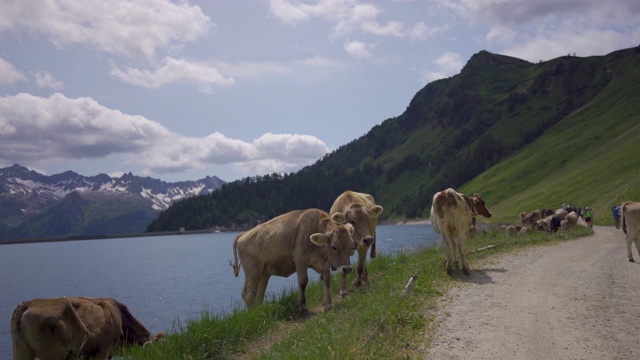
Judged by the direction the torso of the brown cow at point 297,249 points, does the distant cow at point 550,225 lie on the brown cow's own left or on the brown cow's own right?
on the brown cow's own left

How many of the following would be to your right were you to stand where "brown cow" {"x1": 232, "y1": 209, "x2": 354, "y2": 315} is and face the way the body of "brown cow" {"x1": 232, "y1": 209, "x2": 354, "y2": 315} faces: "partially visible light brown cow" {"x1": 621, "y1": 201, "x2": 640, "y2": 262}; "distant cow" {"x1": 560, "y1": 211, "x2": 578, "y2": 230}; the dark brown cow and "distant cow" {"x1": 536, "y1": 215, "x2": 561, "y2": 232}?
1

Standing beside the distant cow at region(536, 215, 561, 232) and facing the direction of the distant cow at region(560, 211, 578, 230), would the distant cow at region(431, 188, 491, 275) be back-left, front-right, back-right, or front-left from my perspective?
back-right

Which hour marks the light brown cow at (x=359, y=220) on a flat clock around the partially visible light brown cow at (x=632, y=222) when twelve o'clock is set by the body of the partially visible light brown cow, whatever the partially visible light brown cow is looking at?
The light brown cow is roughly at 4 o'clock from the partially visible light brown cow.

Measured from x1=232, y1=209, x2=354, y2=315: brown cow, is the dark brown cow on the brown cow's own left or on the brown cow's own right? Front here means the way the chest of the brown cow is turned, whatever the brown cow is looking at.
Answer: on the brown cow's own right

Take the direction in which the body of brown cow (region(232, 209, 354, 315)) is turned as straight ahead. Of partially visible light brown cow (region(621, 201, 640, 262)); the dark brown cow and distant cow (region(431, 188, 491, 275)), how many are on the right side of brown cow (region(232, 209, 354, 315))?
1

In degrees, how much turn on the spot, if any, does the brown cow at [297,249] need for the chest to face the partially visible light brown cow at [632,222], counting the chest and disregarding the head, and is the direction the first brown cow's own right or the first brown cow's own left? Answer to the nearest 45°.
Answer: approximately 90° to the first brown cow's own left

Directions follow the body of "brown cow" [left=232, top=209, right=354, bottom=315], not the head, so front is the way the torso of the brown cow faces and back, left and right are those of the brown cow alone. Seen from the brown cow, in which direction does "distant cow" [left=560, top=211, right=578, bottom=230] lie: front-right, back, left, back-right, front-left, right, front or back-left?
left
